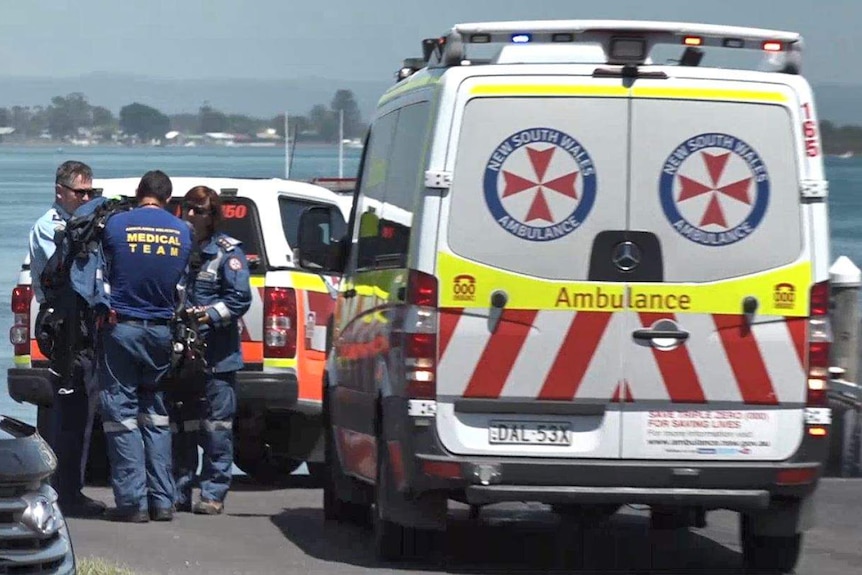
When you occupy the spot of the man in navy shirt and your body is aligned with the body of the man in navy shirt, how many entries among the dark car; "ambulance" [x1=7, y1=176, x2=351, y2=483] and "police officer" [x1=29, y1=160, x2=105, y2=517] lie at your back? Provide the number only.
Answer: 1

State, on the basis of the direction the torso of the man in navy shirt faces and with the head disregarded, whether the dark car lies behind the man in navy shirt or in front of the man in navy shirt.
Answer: behind

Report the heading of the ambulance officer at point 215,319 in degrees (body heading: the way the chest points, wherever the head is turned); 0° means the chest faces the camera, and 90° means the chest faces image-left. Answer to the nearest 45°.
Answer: approximately 45°

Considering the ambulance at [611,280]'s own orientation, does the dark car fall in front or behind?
behind

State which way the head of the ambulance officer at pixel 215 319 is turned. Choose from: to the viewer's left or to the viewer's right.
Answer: to the viewer's left

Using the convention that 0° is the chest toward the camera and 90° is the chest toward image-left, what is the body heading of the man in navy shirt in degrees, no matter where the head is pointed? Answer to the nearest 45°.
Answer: approximately 180°

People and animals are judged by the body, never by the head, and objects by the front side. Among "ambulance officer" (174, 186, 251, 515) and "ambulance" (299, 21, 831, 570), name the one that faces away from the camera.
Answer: the ambulance

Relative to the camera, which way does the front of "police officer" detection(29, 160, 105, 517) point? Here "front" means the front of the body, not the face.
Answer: to the viewer's right

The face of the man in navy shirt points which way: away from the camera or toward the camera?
away from the camera

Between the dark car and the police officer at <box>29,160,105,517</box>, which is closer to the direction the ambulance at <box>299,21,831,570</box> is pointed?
the police officer

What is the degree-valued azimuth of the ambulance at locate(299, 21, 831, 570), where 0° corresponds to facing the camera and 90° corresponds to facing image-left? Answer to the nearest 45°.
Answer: approximately 180°

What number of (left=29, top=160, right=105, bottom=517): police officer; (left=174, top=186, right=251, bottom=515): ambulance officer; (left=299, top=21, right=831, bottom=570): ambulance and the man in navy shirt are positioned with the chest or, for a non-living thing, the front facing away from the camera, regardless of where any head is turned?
2
